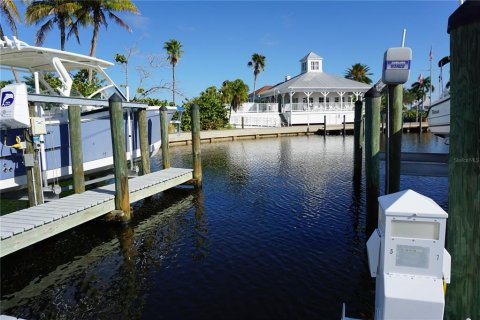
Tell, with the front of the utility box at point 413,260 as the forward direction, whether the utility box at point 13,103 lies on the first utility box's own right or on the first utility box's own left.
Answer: on the first utility box's own right

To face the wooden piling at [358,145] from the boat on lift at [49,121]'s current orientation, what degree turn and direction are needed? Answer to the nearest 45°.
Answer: approximately 45° to its right

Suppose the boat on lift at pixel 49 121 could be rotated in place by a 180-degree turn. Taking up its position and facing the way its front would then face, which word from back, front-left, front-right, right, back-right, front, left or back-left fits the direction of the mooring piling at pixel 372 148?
left

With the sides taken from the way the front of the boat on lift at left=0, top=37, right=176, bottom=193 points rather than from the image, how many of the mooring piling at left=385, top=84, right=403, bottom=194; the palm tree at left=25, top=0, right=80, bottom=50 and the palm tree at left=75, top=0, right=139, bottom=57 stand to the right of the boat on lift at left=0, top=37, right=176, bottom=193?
1

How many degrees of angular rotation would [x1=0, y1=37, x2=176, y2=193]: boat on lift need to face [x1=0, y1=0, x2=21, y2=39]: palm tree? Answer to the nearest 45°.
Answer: approximately 45° to its left

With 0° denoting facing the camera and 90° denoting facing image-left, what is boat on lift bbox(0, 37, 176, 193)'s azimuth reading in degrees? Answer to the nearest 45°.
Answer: approximately 225°

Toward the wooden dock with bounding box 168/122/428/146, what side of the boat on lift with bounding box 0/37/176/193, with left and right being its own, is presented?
front

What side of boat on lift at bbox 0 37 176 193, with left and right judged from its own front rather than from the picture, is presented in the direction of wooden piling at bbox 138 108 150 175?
right

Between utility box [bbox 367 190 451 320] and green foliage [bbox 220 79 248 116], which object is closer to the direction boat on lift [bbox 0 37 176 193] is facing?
the green foliage

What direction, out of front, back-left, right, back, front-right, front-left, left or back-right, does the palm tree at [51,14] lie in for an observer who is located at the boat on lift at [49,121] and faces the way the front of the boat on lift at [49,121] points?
front-left

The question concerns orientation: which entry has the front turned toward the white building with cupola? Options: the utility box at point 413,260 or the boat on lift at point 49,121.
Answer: the boat on lift

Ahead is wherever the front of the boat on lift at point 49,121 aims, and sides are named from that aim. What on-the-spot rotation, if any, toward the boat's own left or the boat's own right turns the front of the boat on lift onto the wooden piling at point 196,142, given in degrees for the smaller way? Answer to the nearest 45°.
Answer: approximately 45° to the boat's own right

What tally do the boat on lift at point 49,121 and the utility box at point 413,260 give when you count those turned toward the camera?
1

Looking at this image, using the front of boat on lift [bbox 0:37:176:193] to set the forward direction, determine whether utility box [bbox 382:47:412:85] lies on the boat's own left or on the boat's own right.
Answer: on the boat's own right

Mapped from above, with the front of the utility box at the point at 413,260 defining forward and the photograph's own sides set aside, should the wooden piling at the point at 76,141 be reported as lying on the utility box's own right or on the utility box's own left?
on the utility box's own right

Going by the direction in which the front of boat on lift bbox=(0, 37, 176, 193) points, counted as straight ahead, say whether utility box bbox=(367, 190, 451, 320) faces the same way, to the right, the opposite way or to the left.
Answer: the opposite way

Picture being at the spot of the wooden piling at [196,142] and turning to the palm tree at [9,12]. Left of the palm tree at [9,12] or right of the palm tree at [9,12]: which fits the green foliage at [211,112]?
right

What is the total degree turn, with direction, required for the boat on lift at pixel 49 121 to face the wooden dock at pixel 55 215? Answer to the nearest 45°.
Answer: approximately 135° to its right
